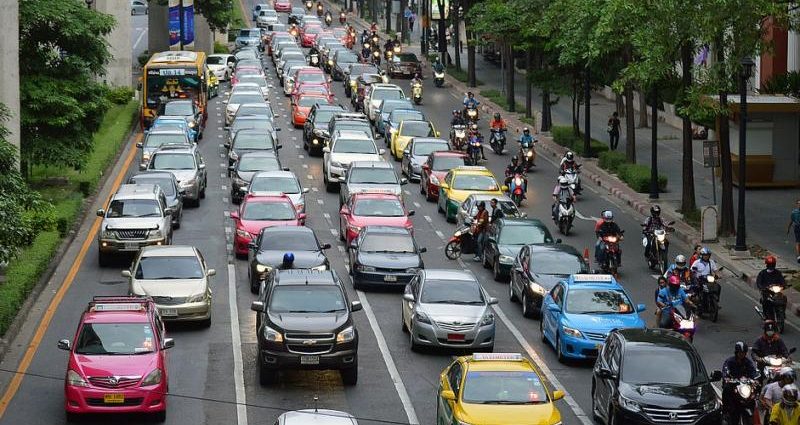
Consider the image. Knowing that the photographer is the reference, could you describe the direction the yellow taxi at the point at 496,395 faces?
facing the viewer

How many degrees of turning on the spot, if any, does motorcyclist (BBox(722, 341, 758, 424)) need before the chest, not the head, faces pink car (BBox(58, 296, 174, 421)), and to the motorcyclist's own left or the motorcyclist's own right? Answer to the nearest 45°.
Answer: approximately 90° to the motorcyclist's own right

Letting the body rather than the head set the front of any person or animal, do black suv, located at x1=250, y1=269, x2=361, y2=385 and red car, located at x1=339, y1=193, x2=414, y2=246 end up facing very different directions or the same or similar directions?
same or similar directions

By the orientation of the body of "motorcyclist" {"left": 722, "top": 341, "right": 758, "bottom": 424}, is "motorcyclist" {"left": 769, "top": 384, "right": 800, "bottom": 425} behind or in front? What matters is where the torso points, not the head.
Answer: in front

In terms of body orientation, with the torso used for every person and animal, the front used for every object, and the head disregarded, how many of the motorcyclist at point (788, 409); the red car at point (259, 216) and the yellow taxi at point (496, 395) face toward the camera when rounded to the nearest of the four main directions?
3

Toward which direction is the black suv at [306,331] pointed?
toward the camera

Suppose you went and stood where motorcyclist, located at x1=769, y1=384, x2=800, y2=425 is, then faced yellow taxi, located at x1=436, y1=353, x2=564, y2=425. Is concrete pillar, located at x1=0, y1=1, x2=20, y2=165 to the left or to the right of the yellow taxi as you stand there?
right

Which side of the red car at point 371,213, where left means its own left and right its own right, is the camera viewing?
front

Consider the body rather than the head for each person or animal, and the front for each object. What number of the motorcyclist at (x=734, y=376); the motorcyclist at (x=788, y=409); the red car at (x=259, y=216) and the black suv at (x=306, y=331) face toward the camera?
4

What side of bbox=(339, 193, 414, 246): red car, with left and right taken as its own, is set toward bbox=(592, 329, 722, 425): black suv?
front

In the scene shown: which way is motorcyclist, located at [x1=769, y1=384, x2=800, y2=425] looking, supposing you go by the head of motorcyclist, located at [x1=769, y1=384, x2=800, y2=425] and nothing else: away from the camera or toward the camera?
toward the camera

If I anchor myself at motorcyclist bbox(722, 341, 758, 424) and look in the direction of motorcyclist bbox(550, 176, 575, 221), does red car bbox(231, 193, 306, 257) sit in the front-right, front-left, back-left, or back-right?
front-left

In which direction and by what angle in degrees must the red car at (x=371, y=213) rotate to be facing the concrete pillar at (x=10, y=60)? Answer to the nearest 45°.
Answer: approximately 90° to its right

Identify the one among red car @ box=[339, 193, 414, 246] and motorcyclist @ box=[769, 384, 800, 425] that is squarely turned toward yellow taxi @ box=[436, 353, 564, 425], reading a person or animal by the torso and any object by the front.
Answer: the red car

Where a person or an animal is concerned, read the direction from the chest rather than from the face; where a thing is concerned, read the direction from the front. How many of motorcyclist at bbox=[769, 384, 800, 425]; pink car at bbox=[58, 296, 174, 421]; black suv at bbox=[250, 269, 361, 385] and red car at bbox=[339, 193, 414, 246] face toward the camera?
4

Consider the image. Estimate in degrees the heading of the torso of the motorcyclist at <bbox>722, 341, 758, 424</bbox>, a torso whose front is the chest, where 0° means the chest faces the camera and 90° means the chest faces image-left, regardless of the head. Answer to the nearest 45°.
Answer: approximately 0°

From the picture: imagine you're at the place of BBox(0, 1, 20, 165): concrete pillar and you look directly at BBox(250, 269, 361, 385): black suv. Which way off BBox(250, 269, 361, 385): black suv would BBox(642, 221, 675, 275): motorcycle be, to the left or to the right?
left

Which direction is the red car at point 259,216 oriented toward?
toward the camera
